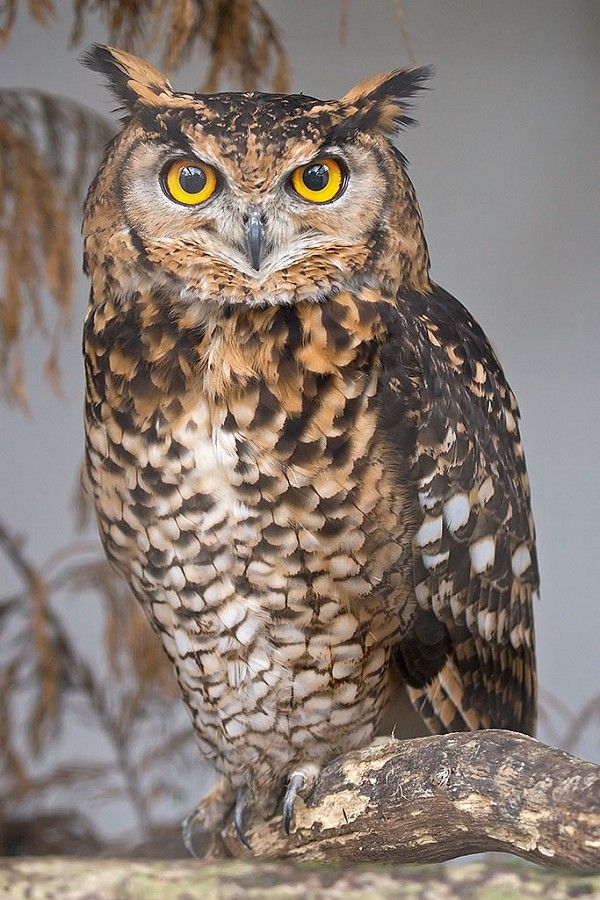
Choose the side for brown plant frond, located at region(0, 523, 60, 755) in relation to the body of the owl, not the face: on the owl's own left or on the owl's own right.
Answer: on the owl's own right

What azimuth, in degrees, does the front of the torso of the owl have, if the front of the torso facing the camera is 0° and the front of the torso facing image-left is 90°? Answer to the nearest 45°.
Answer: approximately 45°

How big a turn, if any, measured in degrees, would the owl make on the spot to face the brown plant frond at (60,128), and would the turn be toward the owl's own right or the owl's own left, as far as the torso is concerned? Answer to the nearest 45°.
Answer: approximately 90° to the owl's own right
